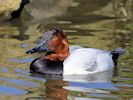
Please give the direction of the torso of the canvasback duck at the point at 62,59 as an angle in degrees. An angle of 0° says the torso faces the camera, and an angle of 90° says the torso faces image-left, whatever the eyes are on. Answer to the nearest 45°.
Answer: approximately 90°
